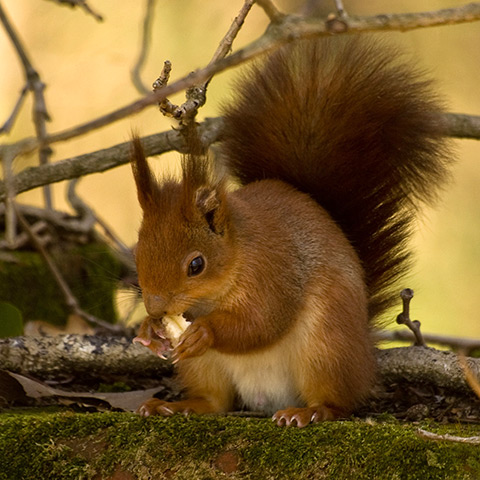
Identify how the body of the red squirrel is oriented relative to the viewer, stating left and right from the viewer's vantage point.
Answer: facing the viewer and to the left of the viewer

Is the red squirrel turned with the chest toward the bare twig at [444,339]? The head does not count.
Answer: no

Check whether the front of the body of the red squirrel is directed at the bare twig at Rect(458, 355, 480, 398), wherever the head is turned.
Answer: no

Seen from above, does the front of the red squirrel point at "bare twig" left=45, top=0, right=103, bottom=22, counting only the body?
no
